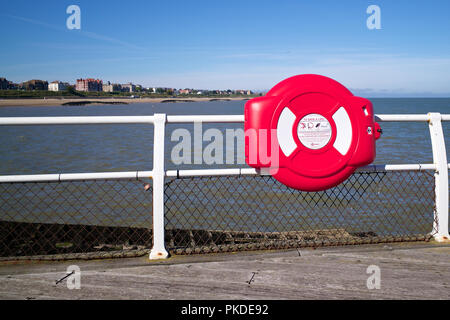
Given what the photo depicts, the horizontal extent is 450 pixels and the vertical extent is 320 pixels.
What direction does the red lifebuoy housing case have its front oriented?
toward the camera
